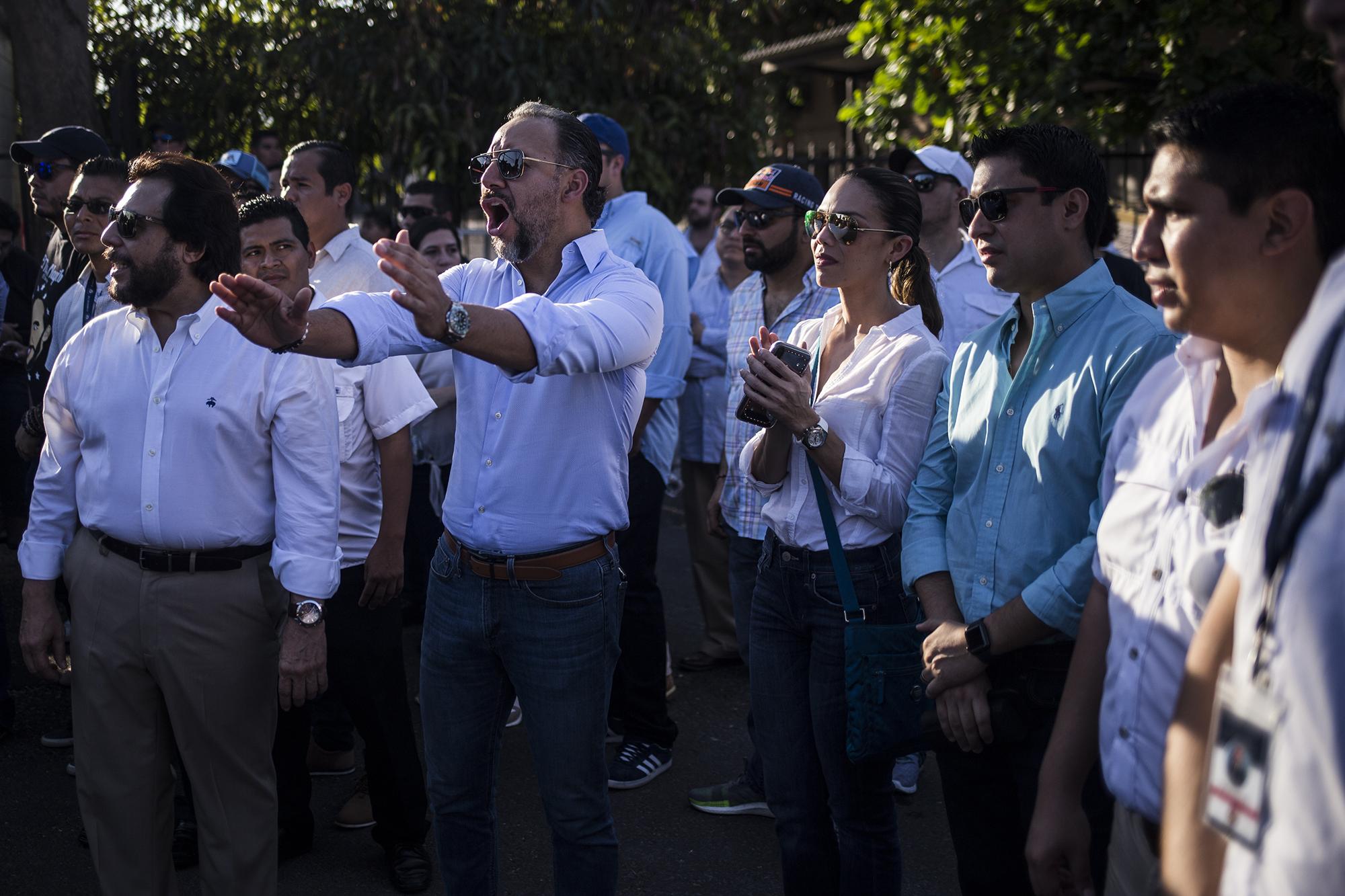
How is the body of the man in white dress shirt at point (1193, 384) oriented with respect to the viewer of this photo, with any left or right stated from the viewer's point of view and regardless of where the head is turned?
facing the viewer and to the left of the viewer

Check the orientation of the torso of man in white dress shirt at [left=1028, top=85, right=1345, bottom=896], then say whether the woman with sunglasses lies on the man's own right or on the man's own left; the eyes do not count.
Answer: on the man's own right

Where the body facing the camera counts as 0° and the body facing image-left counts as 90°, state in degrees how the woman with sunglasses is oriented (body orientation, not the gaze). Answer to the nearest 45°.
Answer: approximately 45°

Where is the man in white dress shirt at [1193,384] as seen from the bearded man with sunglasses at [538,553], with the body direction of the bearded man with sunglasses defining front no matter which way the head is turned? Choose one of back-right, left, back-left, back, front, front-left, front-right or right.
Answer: left

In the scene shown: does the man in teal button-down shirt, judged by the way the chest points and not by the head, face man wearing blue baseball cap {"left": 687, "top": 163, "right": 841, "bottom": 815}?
no

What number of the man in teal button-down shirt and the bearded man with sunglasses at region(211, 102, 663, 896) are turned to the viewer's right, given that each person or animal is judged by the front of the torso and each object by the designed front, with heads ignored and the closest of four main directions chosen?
0

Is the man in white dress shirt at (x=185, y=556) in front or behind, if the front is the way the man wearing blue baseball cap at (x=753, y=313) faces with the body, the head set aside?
in front

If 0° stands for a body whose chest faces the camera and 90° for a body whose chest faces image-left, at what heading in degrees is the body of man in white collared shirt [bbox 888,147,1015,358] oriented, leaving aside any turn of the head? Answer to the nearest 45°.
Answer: approximately 45°

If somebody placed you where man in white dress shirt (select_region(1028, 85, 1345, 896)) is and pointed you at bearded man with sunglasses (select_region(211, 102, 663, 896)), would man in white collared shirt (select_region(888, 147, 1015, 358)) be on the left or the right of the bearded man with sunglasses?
right

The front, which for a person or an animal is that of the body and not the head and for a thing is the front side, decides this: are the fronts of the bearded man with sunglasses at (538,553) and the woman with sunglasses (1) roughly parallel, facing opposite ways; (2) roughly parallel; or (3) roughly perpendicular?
roughly parallel

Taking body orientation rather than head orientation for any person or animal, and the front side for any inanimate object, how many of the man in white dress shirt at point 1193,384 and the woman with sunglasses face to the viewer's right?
0

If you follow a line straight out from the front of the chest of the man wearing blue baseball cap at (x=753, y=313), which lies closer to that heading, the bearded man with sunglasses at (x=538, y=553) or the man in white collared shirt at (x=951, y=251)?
the bearded man with sunglasses

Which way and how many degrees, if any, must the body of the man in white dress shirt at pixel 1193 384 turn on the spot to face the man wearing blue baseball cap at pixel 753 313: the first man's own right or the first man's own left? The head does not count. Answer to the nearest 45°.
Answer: approximately 90° to the first man's own right

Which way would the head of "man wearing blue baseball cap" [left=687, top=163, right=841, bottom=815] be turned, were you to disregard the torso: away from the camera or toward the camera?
toward the camera

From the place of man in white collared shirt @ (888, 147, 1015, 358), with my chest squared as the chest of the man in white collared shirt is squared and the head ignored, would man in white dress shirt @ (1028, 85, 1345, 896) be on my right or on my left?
on my left

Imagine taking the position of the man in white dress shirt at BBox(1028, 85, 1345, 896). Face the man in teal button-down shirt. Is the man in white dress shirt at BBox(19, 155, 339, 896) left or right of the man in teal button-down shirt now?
left

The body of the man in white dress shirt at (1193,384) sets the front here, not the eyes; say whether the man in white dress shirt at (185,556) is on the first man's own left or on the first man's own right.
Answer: on the first man's own right

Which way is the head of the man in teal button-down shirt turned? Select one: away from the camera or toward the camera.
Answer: toward the camera
